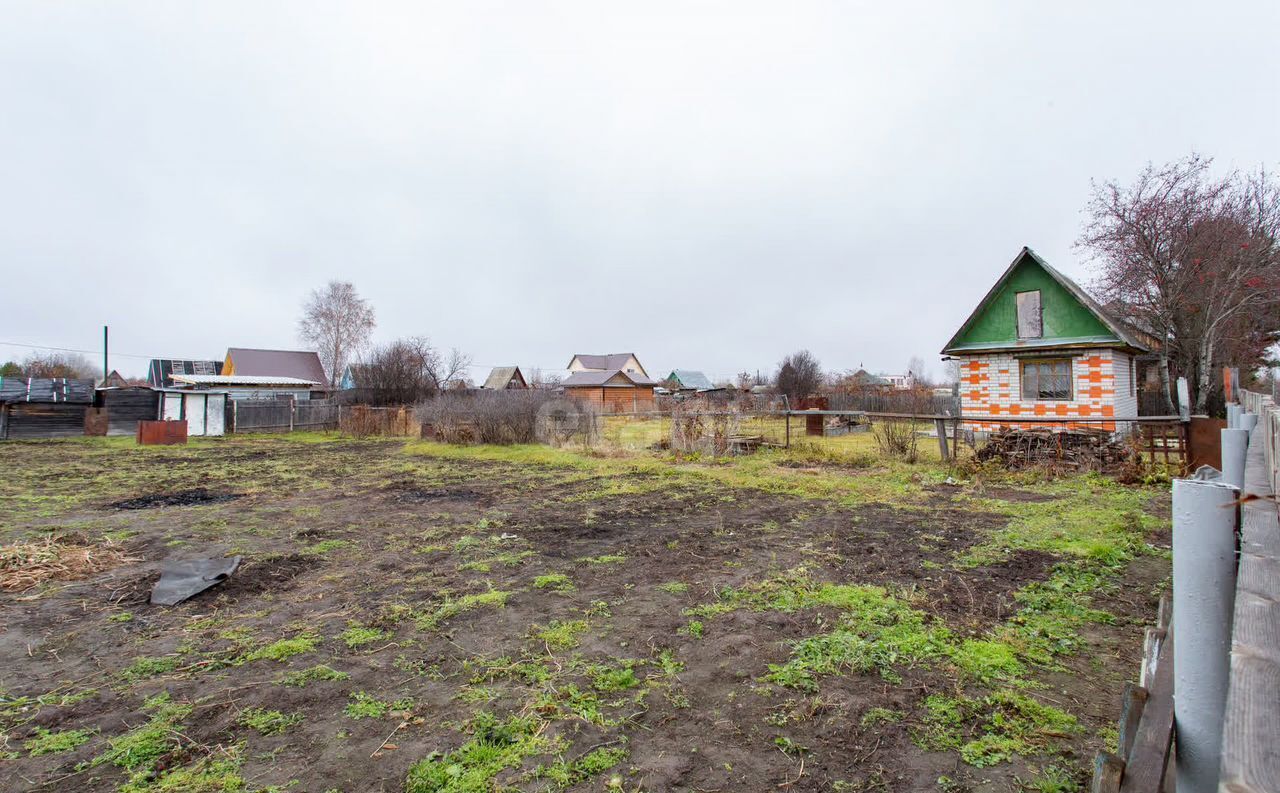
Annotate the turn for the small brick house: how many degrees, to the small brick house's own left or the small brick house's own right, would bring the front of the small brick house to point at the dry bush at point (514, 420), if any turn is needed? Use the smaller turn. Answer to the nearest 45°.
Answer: approximately 45° to the small brick house's own right

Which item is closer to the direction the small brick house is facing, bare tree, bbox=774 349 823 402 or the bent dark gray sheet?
the bent dark gray sheet

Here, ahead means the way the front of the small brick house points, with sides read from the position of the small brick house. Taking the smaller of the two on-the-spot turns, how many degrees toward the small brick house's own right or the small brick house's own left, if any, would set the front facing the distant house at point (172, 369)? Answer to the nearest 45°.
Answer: approximately 90° to the small brick house's own right

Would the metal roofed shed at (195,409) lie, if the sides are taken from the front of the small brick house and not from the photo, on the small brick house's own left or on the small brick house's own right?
on the small brick house's own right

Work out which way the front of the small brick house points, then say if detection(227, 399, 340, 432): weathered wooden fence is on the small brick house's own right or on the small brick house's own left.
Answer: on the small brick house's own right

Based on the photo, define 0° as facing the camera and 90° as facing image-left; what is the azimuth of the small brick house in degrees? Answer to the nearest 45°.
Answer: approximately 0°

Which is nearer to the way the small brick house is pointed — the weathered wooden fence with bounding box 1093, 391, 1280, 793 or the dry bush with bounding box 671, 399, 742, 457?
the weathered wooden fence

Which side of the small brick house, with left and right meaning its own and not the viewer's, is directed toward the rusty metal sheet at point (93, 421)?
right

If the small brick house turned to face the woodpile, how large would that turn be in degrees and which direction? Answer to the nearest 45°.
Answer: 0° — it already faces it
